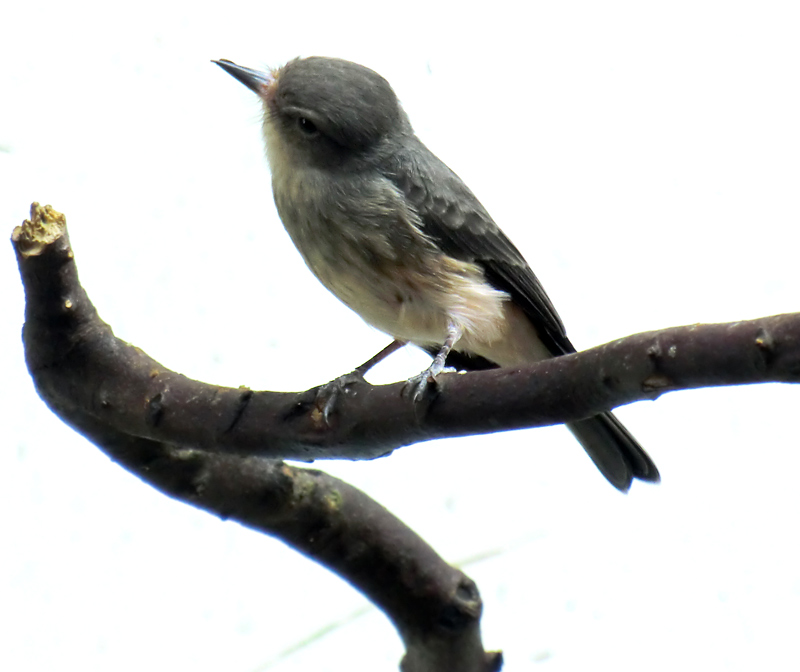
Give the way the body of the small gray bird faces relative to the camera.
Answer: to the viewer's left
